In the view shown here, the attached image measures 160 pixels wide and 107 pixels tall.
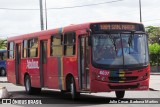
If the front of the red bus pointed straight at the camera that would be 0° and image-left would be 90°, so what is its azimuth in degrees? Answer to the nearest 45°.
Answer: approximately 315°
